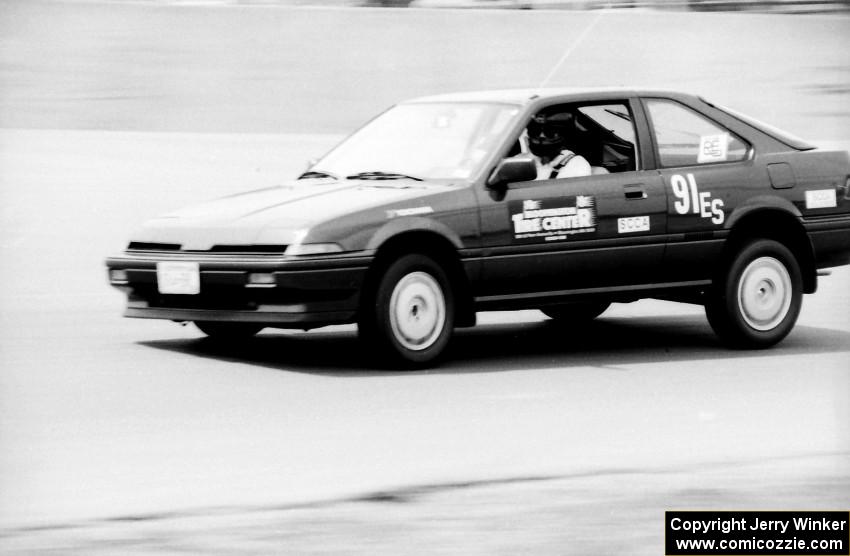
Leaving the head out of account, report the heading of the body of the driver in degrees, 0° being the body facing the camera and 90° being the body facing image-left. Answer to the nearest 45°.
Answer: approximately 45°

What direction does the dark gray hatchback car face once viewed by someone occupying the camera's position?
facing the viewer and to the left of the viewer
